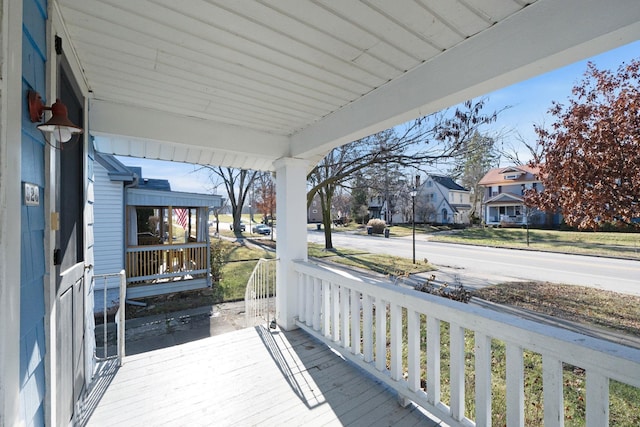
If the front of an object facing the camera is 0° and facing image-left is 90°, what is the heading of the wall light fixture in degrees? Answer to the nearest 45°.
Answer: approximately 270°

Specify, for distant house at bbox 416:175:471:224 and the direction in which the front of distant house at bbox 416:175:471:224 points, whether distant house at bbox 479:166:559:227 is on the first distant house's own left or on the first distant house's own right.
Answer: on the first distant house's own left

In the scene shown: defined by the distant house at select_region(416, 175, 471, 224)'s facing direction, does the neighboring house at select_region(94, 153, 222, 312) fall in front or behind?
in front

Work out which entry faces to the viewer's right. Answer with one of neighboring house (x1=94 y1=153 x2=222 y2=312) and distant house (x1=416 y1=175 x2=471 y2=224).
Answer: neighboring house (x1=94 y1=153 x2=222 y2=312)

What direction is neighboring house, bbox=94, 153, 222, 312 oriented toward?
to the viewer's right

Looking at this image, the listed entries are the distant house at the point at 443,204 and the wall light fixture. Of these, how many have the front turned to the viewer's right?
1

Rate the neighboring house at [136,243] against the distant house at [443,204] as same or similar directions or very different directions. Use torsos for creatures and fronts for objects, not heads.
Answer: very different directions

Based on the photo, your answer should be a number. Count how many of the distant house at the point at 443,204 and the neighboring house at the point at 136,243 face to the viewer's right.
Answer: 1

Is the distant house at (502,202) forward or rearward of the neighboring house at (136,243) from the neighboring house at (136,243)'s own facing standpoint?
forward
